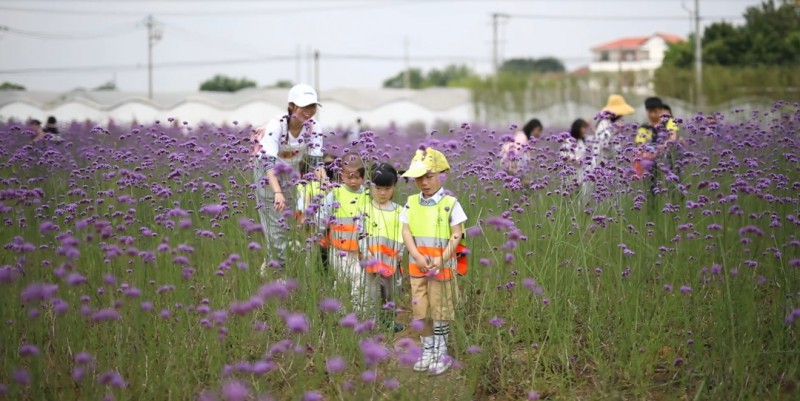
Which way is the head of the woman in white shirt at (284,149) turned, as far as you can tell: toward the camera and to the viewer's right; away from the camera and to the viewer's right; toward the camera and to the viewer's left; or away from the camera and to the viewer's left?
toward the camera and to the viewer's right

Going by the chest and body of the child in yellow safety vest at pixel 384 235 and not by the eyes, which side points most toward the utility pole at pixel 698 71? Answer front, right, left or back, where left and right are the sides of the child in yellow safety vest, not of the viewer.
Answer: back

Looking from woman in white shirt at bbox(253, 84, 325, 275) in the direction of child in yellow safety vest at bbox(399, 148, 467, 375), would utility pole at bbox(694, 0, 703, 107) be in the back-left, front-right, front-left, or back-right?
back-left

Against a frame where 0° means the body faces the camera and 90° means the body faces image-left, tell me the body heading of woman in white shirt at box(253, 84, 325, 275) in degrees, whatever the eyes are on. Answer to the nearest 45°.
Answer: approximately 315°

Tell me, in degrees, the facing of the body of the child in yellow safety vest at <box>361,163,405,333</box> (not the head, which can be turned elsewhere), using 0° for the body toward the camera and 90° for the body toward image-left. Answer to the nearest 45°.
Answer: approximately 0°
